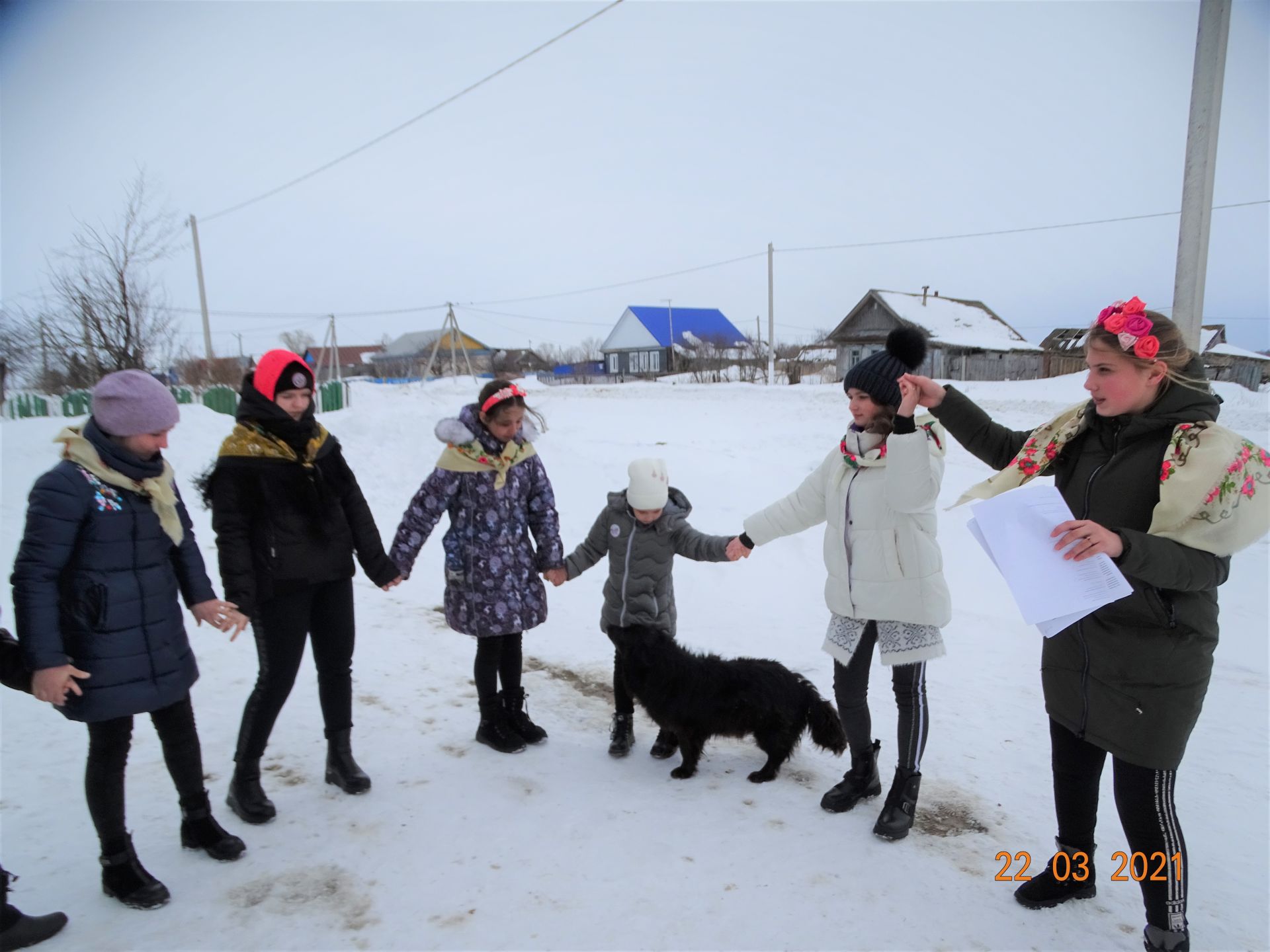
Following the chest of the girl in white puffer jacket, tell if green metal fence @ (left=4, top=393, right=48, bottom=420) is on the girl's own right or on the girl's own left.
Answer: on the girl's own right

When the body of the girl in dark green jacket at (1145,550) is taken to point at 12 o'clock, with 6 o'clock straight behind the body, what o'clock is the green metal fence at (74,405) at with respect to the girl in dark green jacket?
The green metal fence is roughly at 2 o'clock from the girl in dark green jacket.

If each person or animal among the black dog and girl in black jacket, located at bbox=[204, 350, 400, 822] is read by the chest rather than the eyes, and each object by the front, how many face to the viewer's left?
1

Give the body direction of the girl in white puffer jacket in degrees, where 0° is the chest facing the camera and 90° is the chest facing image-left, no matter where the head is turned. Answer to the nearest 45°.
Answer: approximately 45°

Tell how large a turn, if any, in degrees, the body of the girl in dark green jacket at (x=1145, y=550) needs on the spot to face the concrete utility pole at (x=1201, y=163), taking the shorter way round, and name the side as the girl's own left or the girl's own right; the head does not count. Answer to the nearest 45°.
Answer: approximately 135° to the girl's own right

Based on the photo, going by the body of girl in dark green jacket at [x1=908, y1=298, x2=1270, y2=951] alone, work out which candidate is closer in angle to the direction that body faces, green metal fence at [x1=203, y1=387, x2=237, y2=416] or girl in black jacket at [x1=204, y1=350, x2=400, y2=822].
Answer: the girl in black jacket

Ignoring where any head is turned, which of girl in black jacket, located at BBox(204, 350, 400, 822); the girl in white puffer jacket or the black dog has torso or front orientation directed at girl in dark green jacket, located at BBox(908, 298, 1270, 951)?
girl in black jacket, located at BBox(204, 350, 400, 822)

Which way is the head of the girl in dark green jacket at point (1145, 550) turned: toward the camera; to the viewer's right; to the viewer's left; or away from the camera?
to the viewer's left

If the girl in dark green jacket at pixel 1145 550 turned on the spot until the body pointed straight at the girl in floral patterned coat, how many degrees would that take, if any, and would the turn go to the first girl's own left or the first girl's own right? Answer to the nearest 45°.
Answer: approximately 45° to the first girl's own right

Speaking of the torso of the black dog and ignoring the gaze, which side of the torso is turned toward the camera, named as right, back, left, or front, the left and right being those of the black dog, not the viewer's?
left
